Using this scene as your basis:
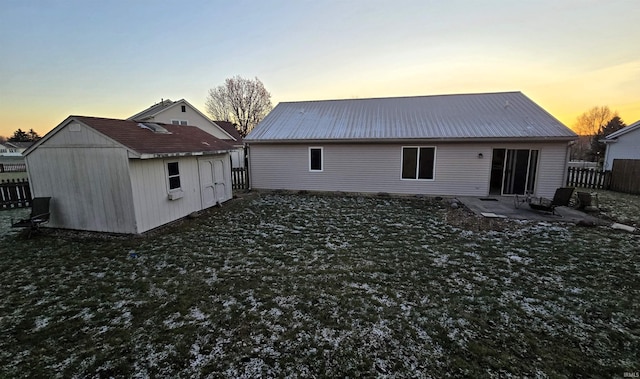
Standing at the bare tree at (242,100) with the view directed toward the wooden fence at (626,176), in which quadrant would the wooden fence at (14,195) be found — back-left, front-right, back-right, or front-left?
front-right

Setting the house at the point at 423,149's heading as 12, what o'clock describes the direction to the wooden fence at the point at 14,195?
The wooden fence is roughly at 8 o'clock from the house.

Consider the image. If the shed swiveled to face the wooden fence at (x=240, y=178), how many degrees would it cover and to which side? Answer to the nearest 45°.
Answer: approximately 90° to its left

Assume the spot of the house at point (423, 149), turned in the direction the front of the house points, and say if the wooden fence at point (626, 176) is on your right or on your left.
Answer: on your right

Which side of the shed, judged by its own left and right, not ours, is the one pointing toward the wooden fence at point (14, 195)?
back

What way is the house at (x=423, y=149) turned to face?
away from the camera

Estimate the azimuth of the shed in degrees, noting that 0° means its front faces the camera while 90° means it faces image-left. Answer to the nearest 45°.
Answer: approximately 315°

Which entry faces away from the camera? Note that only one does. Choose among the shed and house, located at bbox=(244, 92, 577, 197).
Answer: the house

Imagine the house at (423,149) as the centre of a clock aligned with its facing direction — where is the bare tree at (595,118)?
The bare tree is roughly at 1 o'clock from the house.

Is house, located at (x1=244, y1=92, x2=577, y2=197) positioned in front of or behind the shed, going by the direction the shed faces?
in front

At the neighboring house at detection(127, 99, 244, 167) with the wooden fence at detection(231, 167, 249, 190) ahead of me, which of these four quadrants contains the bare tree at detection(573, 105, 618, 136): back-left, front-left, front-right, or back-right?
front-left
